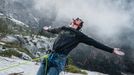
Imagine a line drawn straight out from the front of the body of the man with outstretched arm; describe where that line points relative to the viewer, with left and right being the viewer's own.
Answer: facing the viewer and to the left of the viewer
